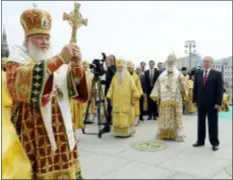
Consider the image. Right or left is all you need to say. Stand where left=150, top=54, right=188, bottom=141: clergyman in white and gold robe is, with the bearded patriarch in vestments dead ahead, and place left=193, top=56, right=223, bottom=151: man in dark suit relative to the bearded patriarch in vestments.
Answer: left

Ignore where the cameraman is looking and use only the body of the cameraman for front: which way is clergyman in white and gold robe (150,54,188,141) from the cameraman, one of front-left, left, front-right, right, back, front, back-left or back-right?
back-left

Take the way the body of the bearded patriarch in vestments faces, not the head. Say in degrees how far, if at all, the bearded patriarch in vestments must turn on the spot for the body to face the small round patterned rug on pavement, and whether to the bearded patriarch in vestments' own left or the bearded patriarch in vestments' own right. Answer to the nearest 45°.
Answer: approximately 90° to the bearded patriarch in vestments' own left

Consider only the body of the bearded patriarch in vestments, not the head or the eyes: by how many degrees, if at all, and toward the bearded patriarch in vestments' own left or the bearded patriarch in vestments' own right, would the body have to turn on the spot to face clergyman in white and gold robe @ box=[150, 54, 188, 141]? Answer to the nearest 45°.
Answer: approximately 90° to the bearded patriarch in vestments' own left

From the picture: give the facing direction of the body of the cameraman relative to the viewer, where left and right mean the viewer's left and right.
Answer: facing to the left of the viewer

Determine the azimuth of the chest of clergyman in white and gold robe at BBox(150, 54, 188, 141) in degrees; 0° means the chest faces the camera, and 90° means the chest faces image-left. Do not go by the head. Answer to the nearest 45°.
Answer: approximately 0°
